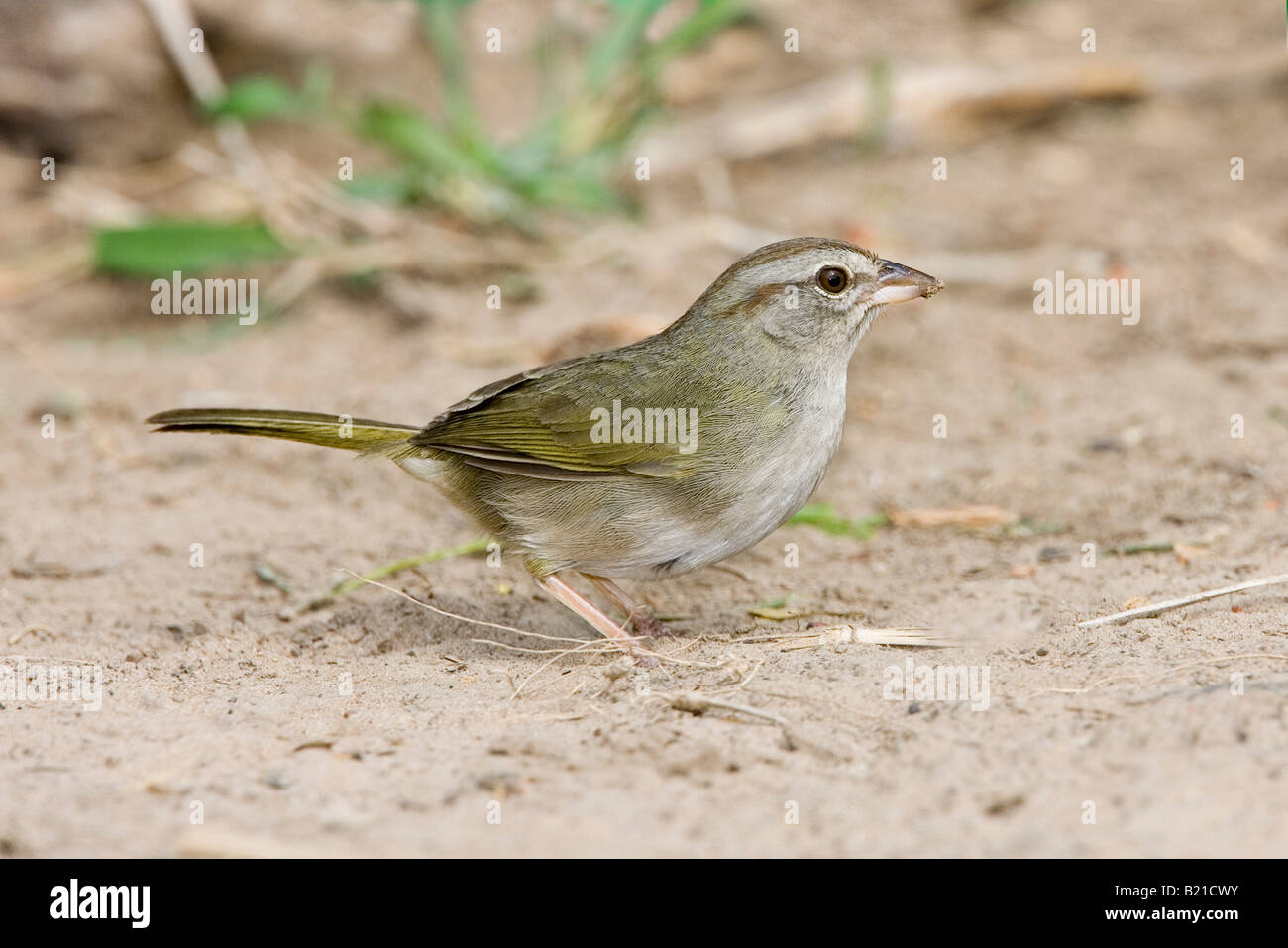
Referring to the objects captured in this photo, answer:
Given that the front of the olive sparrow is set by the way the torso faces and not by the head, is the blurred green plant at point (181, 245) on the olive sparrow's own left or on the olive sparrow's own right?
on the olive sparrow's own left

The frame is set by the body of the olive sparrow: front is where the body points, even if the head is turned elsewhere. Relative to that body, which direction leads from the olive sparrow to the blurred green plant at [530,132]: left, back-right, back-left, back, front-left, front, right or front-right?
left

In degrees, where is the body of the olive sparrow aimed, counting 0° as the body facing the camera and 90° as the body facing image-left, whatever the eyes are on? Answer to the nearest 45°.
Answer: approximately 270°
